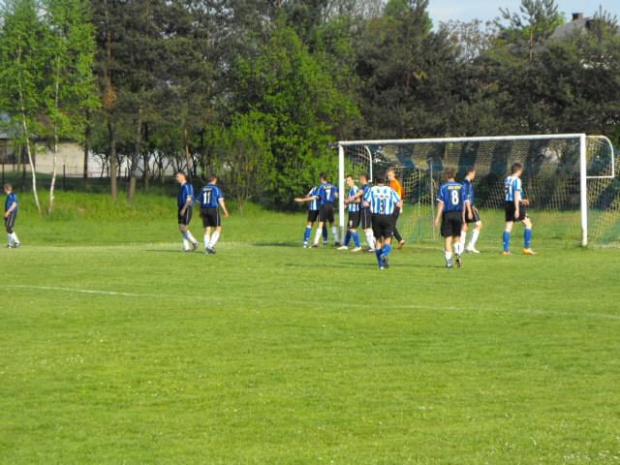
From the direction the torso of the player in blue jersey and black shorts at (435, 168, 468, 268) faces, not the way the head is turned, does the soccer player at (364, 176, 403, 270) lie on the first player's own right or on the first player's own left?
on the first player's own left

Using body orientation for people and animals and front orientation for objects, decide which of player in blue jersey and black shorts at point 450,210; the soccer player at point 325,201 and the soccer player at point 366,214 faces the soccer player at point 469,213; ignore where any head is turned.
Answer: the player in blue jersey and black shorts

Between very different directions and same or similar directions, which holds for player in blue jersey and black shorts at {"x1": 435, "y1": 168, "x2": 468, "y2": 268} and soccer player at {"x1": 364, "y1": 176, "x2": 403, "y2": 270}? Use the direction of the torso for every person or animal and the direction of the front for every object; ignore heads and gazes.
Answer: same or similar directions

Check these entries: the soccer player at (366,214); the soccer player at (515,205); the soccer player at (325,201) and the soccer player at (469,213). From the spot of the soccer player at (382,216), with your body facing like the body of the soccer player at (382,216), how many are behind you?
0

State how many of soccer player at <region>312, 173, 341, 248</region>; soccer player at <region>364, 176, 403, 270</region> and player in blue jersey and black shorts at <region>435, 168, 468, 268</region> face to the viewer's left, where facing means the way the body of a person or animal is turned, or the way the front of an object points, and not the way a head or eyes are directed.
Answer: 0

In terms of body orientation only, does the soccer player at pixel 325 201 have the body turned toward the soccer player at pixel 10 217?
no

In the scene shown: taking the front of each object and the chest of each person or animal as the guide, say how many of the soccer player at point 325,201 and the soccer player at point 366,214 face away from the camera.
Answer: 1

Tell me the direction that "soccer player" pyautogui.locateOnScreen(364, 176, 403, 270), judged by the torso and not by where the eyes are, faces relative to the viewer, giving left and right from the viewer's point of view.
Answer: facing away from the viewer

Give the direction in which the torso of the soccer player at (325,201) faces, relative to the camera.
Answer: away from the camera

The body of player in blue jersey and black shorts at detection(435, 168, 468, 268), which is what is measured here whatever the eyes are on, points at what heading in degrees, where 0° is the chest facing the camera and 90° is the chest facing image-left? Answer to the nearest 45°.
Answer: approximately 180°

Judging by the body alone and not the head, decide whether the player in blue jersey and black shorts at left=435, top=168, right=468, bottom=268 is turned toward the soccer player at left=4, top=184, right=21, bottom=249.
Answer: no

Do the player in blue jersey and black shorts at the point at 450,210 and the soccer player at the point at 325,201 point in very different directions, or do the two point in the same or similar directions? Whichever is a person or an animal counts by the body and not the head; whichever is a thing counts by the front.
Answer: same or similar directions
